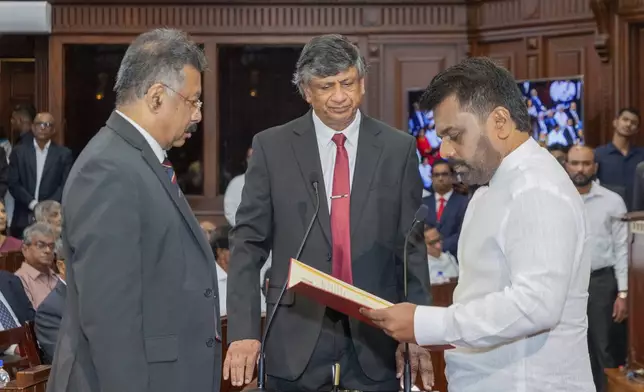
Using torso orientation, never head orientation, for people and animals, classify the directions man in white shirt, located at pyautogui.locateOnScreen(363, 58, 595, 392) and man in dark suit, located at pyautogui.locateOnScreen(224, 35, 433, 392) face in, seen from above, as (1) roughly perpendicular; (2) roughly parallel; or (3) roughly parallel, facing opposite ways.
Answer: roughly perpendicular

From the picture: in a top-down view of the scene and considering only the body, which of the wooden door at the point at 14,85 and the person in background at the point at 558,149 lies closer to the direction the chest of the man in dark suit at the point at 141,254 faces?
the person in background

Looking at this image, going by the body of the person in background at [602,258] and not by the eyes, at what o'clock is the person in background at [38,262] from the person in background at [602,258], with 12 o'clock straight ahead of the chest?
the person in background at [38,262] is roughly at 2 o'clock from the person in background at [602,258].

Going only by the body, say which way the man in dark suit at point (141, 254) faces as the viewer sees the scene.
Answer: to the viewer's right

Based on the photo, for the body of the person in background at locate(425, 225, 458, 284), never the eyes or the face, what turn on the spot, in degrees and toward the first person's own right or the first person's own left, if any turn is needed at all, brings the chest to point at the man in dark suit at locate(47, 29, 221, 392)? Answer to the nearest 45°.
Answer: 0° — they already face them

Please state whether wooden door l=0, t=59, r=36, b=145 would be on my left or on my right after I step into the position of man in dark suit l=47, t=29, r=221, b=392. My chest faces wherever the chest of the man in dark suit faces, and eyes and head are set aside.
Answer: on my left

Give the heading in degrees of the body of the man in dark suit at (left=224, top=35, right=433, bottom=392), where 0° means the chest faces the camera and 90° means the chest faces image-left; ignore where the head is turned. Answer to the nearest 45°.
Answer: approximately 0°

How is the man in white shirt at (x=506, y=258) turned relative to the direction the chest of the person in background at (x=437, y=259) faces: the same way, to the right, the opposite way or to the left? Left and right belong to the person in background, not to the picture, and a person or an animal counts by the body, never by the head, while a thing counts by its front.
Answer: to the right

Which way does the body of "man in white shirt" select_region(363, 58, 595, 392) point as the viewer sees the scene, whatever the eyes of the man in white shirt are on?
to the viewer's left

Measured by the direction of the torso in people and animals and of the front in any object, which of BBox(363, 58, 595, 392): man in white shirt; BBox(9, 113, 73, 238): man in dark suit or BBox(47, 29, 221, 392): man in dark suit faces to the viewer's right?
BBox(47, 29, 221, 392): man in dark suit

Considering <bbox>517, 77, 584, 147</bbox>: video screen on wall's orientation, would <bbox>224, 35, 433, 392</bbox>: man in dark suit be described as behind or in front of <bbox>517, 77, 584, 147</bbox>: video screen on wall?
in front

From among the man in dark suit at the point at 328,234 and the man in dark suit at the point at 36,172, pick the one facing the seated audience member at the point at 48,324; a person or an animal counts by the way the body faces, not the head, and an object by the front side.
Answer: the man in dark suit at the point at 36,172

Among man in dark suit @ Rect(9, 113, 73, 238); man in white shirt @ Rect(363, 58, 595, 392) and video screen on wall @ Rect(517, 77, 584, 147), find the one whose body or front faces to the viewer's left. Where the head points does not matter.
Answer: the man in white shirt

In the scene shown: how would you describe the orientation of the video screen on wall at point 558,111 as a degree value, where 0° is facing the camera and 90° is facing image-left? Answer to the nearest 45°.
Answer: approximately 0°

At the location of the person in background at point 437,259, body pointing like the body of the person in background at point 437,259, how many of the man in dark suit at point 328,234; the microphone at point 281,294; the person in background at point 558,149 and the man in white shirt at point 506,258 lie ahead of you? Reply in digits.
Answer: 3

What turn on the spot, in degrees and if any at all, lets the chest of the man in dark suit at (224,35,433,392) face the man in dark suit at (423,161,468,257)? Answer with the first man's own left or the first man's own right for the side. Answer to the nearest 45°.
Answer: approximately 180°
